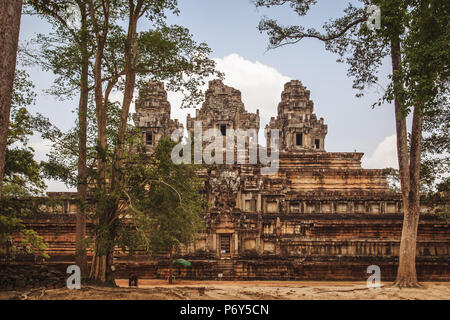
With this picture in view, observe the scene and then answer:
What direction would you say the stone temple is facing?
toward the camera

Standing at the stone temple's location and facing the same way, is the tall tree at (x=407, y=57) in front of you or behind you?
in front

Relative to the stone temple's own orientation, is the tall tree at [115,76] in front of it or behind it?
in front
